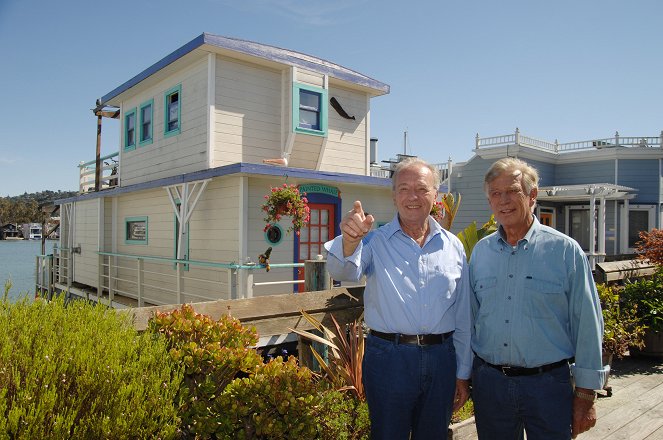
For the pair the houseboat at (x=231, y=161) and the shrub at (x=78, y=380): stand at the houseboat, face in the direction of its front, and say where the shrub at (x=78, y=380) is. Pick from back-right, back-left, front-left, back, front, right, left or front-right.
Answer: front-right

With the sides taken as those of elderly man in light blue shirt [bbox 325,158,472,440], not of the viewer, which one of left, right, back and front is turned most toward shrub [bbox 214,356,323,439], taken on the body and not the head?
right

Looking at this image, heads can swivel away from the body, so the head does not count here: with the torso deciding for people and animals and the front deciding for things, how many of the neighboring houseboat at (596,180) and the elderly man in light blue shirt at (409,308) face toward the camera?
2

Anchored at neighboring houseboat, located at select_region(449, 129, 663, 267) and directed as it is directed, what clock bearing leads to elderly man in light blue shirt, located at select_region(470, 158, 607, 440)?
The elderly man in light blue shirt is roughly at 12 o'clock from the neighboring houseboat.

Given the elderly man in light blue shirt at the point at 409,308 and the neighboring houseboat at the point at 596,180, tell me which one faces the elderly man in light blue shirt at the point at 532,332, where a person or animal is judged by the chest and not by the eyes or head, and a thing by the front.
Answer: the neighboring houseboat

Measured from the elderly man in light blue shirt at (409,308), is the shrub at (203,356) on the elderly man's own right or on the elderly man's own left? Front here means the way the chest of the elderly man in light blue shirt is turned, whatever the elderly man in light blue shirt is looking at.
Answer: on the elderly man's own right

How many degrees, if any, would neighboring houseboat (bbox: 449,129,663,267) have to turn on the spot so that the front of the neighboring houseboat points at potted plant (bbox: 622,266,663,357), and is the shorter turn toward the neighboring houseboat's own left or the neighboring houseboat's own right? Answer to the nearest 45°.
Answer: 0° — it already faces it

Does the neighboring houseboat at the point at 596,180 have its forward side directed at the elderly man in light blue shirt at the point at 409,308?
yes

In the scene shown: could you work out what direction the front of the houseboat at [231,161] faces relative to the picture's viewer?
facing the viewer and to the right of the viewer

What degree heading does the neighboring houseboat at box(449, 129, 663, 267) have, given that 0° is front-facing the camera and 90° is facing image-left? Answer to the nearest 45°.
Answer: approximately 0°

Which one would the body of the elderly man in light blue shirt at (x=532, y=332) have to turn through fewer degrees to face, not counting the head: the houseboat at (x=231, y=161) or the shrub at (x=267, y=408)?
the shrub

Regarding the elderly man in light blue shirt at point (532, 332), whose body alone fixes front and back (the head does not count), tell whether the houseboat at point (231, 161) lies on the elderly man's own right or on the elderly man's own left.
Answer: on the elderly man's own right

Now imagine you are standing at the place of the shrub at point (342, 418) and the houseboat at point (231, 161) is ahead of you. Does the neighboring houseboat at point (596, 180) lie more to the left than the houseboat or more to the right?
right

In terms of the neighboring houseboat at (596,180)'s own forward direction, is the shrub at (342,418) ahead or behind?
ahead

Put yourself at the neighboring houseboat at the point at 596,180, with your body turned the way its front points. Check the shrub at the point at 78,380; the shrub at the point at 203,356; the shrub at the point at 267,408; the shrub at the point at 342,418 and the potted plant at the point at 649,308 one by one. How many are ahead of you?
5
